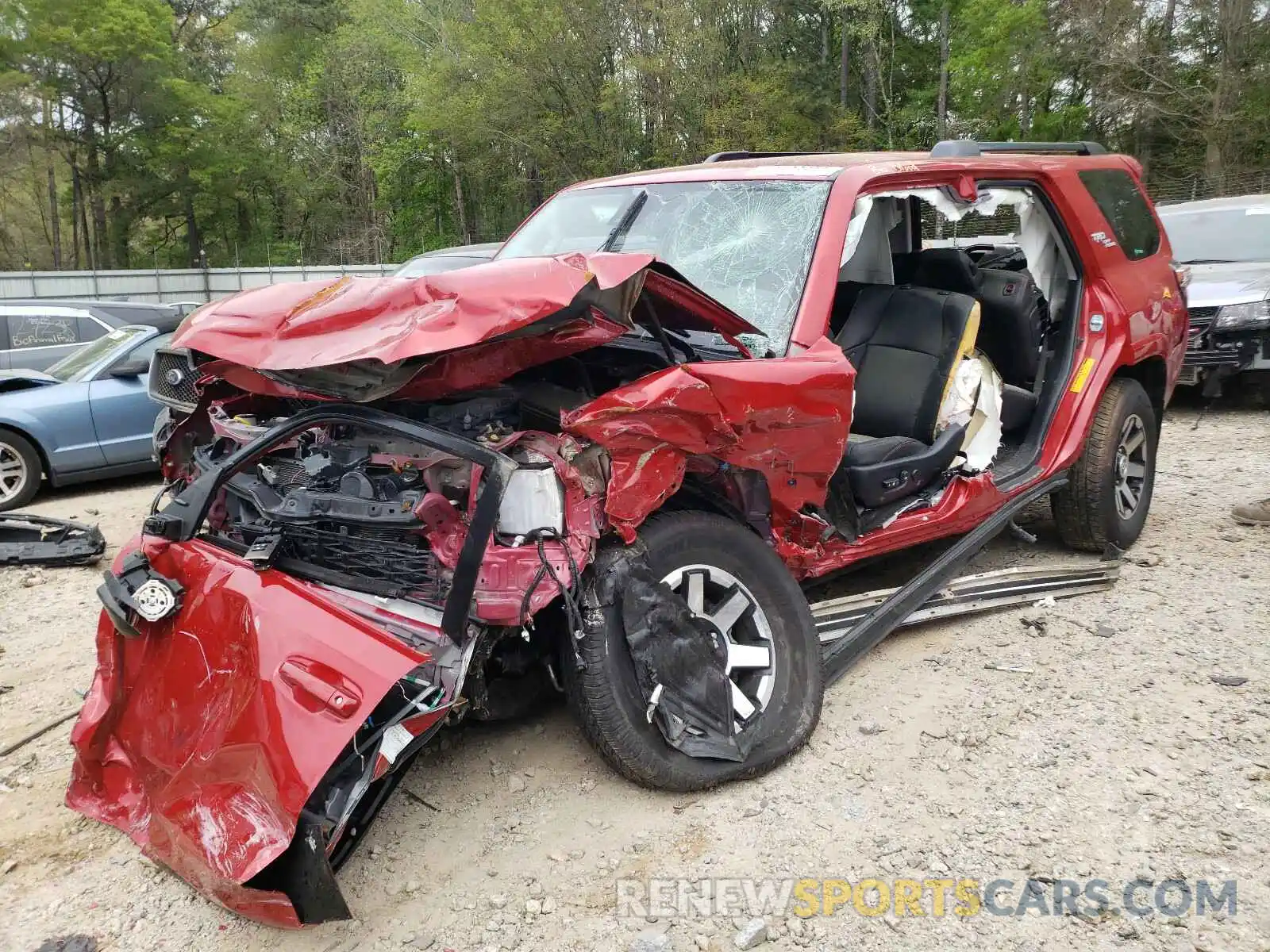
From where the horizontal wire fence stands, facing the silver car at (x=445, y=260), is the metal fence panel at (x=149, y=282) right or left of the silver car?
right

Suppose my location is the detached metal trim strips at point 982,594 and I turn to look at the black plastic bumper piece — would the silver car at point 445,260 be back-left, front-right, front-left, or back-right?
front-right

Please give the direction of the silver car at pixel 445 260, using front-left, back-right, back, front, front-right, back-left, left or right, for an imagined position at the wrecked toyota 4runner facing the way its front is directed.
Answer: back-right

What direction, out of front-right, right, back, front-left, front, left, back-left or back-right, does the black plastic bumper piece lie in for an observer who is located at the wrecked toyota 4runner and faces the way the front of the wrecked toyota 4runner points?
right

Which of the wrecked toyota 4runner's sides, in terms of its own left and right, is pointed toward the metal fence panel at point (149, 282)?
right

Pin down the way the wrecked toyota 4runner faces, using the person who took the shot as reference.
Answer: facing the viewer and to the left of the viewer

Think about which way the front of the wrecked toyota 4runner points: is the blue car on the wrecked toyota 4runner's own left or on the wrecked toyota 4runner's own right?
on the wrecked toyota 4runner's own right

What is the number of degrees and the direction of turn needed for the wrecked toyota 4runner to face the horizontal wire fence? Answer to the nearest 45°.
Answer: approximately 180°
